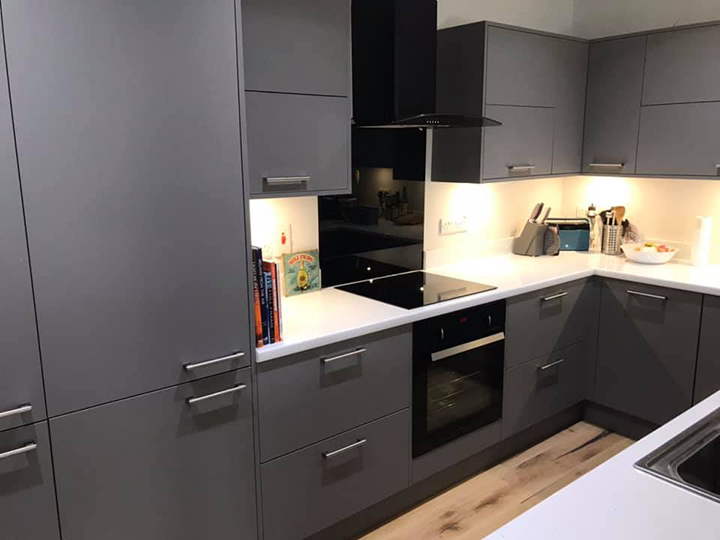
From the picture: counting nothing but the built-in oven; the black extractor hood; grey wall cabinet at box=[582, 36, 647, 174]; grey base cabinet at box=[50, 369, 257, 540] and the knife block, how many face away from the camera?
0

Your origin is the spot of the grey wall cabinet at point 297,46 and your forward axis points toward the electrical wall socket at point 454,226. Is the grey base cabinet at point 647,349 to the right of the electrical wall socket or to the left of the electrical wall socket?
right

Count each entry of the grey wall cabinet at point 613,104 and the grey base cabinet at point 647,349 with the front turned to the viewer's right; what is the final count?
0

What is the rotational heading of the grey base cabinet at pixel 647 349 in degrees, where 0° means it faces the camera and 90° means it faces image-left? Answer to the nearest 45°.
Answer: approximately 45°

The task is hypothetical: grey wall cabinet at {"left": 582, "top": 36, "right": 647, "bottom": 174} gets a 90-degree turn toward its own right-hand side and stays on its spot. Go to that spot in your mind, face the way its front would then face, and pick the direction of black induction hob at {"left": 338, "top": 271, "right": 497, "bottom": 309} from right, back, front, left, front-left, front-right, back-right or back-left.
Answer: front-left

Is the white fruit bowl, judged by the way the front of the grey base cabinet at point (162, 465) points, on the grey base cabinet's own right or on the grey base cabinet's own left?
on the grey base cabinet's own left

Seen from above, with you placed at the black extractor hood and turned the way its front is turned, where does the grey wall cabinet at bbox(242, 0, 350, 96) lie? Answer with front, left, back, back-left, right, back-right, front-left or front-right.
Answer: right

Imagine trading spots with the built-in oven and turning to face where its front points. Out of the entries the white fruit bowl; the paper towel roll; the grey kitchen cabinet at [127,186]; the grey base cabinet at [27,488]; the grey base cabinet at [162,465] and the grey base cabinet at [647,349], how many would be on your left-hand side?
3

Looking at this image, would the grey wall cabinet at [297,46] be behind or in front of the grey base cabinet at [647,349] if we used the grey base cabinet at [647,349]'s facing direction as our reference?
in front

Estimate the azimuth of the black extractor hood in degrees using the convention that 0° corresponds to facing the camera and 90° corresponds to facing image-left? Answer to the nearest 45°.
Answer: approximately 315°

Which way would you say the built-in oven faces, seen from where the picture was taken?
facing the viewer and to the right of the viewer

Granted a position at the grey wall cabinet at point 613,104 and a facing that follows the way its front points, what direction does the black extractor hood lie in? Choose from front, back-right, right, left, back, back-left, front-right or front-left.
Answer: front-right

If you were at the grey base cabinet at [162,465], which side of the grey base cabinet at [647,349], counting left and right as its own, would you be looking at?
front

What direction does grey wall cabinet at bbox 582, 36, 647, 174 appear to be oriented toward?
toward the camera

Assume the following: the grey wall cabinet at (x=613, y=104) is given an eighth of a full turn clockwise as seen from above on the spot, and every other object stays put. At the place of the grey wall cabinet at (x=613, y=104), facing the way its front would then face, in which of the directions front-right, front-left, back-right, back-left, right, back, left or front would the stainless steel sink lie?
front-left

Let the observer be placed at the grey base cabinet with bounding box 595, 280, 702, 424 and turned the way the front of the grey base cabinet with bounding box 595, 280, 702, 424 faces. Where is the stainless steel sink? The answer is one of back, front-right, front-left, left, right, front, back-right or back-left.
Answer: front-left
